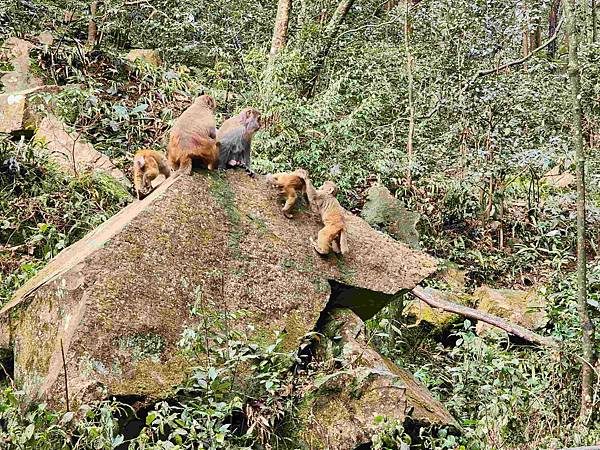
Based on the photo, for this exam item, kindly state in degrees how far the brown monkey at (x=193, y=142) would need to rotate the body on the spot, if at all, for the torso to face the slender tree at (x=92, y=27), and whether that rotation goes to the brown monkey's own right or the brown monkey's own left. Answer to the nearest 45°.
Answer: approximately 90° to the brown monkey's own left

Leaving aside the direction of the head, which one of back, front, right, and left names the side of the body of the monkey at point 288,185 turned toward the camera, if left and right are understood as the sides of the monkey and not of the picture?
left

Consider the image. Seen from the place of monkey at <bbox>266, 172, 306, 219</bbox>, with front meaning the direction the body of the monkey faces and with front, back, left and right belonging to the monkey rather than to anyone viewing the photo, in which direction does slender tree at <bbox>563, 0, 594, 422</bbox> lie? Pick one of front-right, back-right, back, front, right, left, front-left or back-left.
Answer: back

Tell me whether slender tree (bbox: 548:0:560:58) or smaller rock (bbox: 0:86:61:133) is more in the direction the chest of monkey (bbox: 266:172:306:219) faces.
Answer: the smaller rock

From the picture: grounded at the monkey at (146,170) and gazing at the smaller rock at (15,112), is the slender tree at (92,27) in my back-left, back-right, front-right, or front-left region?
front-right
